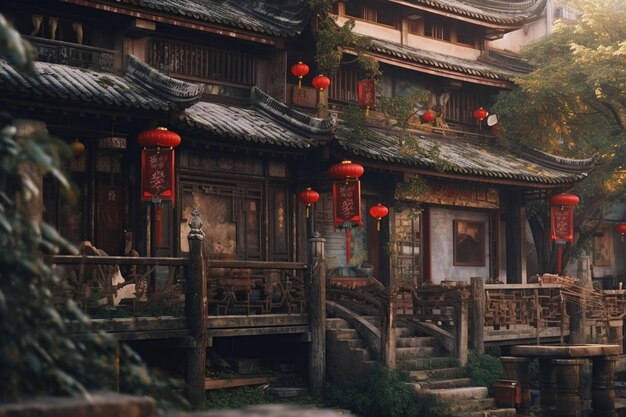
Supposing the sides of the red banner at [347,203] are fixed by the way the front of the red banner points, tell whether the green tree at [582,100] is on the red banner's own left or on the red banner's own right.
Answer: on the red banner's own left

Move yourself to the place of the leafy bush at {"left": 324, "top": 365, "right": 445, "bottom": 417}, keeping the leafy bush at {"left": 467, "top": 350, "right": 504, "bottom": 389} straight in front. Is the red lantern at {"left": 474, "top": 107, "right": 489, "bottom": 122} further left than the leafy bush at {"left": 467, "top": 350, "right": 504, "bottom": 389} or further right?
left

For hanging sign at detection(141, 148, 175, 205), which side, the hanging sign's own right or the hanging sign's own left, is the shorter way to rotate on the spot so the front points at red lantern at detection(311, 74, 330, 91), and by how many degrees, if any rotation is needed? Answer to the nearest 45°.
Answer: approximately 135° to the hanging sign's own left

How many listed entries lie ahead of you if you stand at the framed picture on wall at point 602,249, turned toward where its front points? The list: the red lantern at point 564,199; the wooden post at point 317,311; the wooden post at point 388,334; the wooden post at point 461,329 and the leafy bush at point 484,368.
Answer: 5

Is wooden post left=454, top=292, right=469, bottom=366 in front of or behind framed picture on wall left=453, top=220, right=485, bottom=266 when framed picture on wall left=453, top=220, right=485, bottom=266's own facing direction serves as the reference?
in front

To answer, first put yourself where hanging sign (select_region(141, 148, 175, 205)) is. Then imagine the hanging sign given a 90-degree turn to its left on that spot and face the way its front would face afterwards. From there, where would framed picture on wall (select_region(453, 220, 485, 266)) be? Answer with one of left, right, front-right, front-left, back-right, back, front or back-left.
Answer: front-left

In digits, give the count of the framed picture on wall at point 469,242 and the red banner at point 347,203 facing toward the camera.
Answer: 2

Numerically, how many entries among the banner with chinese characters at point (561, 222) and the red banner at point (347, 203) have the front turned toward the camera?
2

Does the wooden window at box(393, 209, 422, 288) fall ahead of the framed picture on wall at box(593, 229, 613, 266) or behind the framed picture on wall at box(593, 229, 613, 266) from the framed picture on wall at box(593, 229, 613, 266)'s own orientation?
ahead

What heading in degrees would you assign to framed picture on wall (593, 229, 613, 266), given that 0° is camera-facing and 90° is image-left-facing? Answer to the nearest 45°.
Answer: approximately 0°
